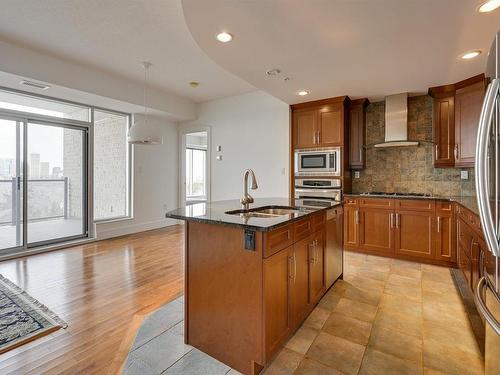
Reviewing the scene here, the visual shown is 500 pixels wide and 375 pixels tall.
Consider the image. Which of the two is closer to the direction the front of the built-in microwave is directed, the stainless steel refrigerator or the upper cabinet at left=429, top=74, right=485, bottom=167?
the stainless steel refrigerator

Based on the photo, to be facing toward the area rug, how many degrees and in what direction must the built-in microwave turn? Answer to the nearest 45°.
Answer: approximately 45° to its right

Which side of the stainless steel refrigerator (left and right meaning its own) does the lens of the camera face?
left

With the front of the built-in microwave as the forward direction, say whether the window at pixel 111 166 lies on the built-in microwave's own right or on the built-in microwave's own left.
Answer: on the built-in microwave's own right

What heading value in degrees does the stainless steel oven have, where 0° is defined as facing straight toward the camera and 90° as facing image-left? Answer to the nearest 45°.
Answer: approximately 0°

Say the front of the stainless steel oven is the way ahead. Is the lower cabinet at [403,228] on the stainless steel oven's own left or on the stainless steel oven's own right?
on the stainless steel oven's own left

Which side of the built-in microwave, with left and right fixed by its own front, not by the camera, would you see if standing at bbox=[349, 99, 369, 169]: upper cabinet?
left

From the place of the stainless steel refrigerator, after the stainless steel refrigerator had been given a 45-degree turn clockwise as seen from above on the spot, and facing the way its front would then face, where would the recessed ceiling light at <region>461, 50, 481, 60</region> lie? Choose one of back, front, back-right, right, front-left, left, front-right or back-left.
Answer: front-right

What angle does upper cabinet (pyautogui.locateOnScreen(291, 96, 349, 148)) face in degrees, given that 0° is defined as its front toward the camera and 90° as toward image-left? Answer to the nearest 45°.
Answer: approximately 0°

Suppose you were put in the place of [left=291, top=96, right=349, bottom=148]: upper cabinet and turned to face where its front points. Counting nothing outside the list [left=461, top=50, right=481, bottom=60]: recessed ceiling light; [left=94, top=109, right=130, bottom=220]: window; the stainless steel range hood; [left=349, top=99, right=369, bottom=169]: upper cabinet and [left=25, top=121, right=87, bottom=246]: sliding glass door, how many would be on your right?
2

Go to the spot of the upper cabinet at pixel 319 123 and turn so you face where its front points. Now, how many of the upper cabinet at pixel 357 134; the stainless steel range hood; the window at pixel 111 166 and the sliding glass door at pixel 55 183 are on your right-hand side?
2

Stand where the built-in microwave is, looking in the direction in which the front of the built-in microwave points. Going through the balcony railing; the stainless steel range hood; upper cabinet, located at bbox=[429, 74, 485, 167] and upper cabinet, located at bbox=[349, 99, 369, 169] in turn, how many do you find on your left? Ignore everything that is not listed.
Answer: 3
